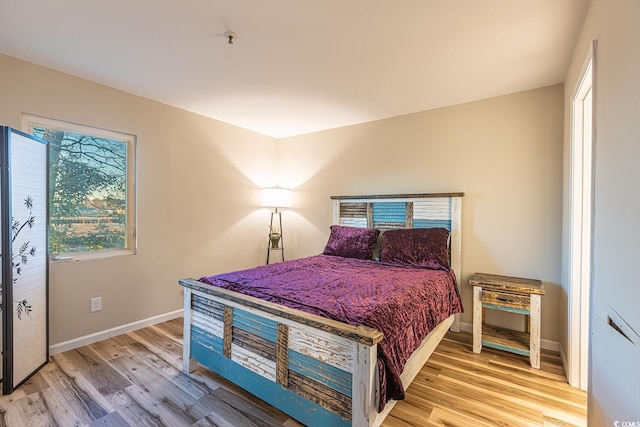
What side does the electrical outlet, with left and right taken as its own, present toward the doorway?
front

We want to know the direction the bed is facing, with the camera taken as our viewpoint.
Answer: facing the viewer and to the left of the viewer

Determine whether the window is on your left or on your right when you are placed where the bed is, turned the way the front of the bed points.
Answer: on your right

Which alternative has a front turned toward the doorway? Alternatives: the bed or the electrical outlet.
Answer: the electrical outlet

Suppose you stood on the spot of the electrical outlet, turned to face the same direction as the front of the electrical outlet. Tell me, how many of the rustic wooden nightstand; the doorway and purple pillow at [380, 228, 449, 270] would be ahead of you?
3

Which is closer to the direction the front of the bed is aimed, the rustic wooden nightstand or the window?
the window

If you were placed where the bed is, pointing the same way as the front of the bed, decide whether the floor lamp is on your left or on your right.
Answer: on your right

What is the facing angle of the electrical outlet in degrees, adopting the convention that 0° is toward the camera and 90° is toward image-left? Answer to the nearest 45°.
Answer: approximately 315°

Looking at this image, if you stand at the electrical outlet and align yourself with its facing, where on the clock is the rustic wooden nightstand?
The rustic wooden nightstand is roughly at 12 o'clock from the electrical outlet.

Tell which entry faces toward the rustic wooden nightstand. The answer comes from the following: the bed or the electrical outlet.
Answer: the electrical outlet

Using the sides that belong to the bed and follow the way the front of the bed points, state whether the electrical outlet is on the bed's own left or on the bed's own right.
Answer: on the bed's own right

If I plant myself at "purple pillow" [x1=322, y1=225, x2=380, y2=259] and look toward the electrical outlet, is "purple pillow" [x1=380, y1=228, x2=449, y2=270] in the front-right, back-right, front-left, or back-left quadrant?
back-left

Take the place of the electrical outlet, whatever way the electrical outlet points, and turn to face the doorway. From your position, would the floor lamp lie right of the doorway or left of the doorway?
left

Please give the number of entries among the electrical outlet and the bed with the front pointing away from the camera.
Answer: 0
